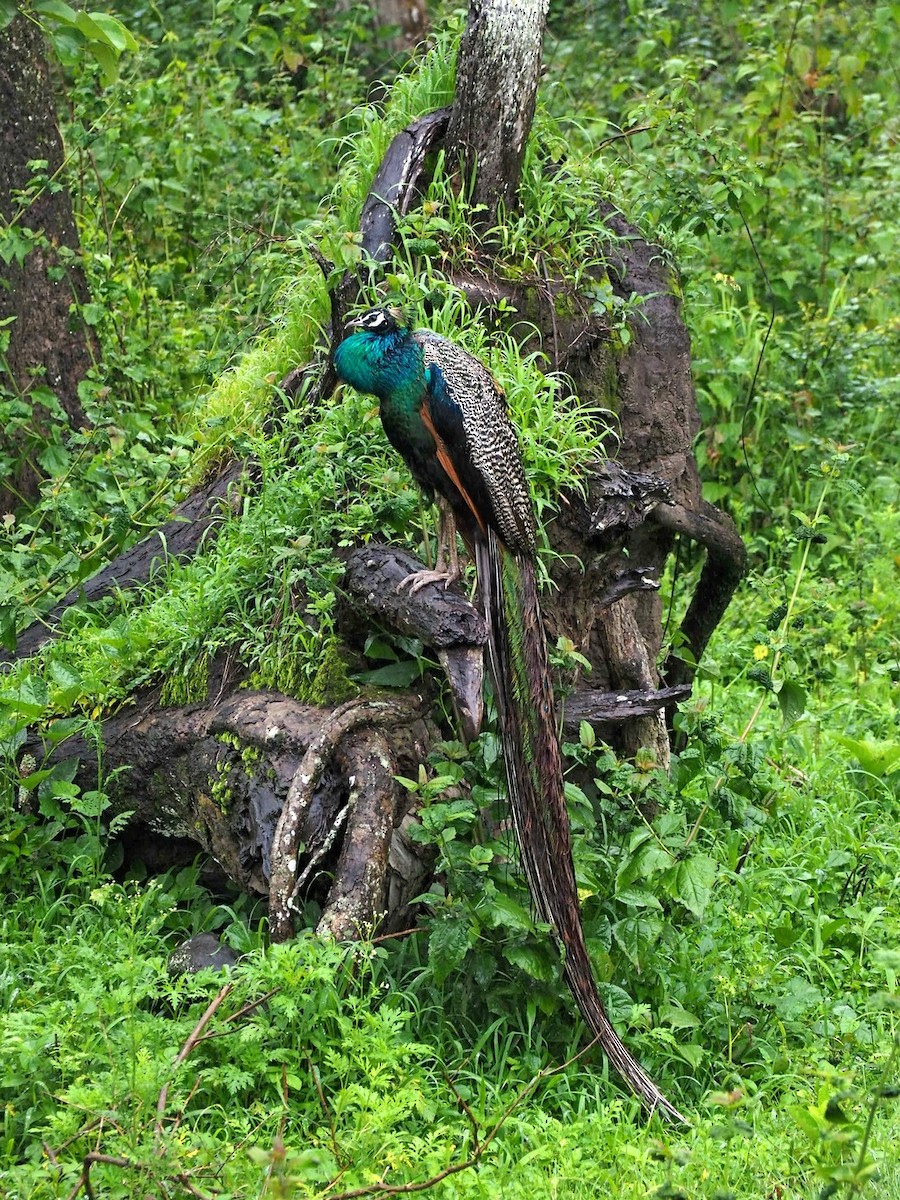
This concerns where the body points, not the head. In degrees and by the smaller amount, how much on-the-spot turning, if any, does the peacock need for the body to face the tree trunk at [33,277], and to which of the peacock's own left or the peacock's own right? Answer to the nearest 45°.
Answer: approximately 45° to the peacock's own right

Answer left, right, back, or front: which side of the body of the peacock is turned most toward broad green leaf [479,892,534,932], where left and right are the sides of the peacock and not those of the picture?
left

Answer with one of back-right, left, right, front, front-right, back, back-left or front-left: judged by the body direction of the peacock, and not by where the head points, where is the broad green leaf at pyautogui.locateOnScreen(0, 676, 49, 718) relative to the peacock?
front

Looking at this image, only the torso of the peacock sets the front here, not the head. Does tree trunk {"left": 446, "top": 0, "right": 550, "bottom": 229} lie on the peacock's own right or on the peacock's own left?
on the peacock's own right

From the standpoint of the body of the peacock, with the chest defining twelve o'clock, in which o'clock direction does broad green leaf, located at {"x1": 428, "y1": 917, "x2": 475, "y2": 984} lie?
The broad green leaf is roughly at 10 o'clock from the peacock.

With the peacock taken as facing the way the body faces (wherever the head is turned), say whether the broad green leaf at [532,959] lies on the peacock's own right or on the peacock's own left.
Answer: on the peacock's own left

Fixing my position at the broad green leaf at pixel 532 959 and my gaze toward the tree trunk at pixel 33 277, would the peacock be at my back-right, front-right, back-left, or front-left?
front-right

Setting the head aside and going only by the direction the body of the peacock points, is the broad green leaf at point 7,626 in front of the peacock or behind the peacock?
in front

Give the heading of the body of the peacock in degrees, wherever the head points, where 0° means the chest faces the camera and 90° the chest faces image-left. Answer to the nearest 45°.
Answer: approximately 90°
